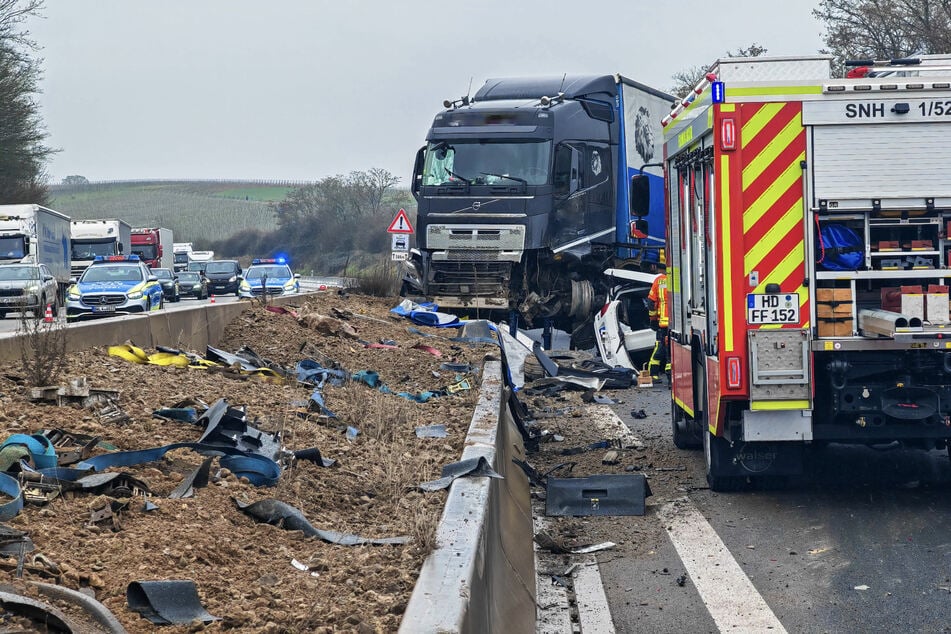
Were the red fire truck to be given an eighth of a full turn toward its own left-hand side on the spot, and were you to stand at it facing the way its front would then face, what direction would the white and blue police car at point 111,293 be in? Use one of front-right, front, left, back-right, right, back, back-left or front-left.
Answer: front

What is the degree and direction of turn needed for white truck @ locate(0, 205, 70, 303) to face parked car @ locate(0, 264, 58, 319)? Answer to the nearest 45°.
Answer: approximately 45° to its left

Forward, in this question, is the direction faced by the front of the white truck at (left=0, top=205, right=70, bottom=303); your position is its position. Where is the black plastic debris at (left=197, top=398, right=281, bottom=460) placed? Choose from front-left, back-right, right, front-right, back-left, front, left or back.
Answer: front-left

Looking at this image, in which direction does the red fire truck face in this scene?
away from the camera

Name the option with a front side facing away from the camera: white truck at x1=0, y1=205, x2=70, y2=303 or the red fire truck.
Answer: the red fire truck

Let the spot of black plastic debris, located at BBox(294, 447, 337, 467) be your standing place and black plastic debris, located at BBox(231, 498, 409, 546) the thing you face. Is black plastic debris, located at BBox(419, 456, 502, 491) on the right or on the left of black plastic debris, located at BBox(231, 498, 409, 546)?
left

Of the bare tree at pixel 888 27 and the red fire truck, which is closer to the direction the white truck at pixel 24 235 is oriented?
the red fire truck

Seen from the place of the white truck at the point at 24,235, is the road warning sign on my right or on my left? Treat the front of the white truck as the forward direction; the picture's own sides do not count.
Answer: on my left

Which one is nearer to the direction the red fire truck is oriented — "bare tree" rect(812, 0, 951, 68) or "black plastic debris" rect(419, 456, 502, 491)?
the bare tree

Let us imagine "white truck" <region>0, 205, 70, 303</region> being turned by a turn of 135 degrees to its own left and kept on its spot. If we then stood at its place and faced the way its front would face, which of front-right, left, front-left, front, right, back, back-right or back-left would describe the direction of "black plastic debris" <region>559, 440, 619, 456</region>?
right

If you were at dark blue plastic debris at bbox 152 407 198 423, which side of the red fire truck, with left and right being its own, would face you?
left

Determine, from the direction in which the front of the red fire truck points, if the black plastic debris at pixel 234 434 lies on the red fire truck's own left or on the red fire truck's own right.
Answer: on the red fire truck's own left

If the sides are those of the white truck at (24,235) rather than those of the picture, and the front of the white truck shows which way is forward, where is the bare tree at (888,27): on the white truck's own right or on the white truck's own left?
on the white truck's own left

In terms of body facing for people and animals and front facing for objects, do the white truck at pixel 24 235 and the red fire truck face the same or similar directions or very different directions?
very different directions

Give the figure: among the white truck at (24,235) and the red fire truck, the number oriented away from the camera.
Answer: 1

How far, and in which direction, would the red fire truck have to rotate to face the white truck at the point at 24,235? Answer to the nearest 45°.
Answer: approximately 45° to its left

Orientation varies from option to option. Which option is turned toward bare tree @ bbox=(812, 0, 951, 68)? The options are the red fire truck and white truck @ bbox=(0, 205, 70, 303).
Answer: the red fire truck
